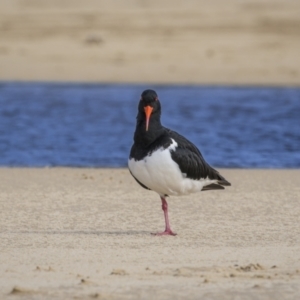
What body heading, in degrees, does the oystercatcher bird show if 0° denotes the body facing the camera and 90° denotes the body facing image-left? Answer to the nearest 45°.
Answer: approximately 45°
